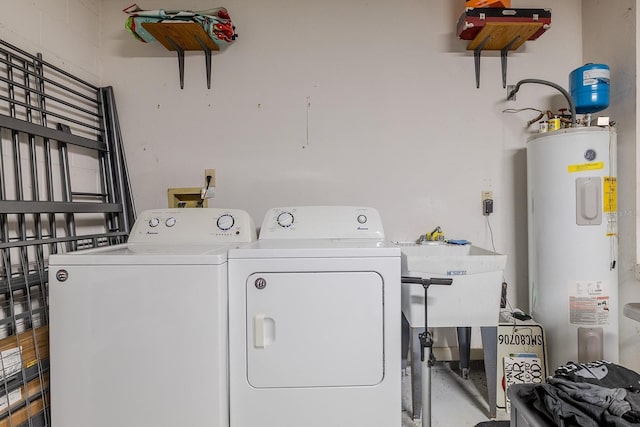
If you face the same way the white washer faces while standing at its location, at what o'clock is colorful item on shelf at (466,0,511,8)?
The colorful item on shelf is roughly at 9 o'clock from the white washer.

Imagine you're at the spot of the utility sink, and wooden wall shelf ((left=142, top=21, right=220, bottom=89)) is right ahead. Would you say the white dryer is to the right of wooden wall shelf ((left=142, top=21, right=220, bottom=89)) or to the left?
left

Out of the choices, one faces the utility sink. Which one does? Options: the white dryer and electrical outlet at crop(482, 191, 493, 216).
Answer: the electrical outlet

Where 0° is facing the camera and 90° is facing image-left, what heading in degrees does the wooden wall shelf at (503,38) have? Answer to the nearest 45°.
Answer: approximately 0°

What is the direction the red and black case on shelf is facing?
toward the camera

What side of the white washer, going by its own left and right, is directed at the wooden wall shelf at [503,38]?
left

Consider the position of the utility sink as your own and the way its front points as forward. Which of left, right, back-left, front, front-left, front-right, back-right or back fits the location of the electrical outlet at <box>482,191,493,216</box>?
back

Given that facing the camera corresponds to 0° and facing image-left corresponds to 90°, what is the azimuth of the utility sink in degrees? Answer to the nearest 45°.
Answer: approximately 0°

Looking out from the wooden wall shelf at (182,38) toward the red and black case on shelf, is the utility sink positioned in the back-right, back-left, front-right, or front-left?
front-right

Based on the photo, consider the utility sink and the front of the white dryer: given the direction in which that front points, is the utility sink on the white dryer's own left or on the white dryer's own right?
on the white dryer's own left
